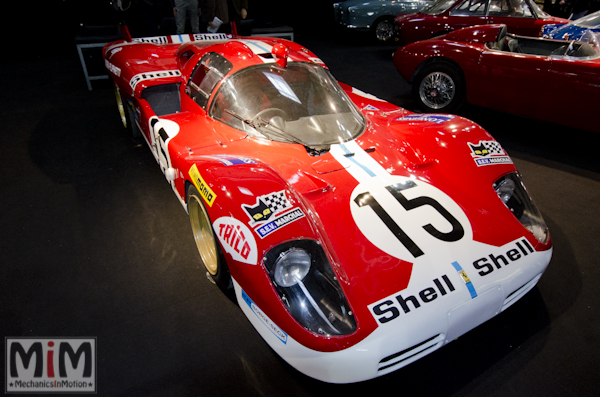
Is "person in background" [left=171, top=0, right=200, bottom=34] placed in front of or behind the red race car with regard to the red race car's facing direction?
behind

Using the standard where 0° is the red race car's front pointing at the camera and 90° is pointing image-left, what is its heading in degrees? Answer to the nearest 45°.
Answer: approximately 315°

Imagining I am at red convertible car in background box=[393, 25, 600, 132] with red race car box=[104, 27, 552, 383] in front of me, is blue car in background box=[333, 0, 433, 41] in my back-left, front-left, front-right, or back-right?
back-right

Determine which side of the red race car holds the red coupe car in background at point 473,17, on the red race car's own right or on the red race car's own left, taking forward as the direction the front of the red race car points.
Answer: on the red race car's own left

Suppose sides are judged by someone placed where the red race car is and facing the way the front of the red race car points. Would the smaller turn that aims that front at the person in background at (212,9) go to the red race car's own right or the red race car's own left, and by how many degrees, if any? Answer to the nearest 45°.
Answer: approximately 135° to the red race car's own left

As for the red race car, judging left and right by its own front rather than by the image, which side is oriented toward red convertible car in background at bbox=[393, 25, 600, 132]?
left
